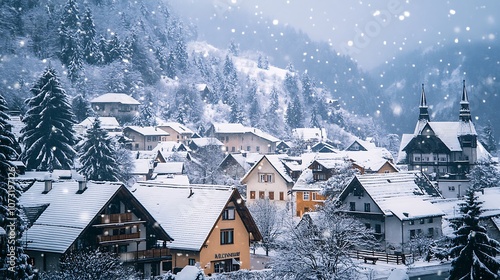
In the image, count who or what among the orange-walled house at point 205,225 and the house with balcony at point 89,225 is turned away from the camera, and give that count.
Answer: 0

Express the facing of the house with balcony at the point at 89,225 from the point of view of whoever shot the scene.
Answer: facing the viewer and to the right of the viewer

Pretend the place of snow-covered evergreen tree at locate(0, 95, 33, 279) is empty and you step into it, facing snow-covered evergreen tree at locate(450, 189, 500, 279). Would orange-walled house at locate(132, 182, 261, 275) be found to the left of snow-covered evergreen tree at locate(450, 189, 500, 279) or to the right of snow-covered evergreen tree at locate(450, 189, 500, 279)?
left

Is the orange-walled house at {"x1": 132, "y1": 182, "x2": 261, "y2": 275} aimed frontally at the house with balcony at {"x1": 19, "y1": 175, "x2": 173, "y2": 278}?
no

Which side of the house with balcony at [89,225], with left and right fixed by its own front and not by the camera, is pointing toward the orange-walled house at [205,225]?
left

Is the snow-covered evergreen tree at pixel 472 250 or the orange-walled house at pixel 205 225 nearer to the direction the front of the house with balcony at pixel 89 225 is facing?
the snow-covered evergreen tree

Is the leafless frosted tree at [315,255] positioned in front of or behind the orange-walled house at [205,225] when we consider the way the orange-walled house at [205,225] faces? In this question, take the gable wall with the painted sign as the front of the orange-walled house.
in front

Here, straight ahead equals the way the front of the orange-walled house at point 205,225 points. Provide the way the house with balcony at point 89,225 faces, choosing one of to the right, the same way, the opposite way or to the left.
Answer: the same way
